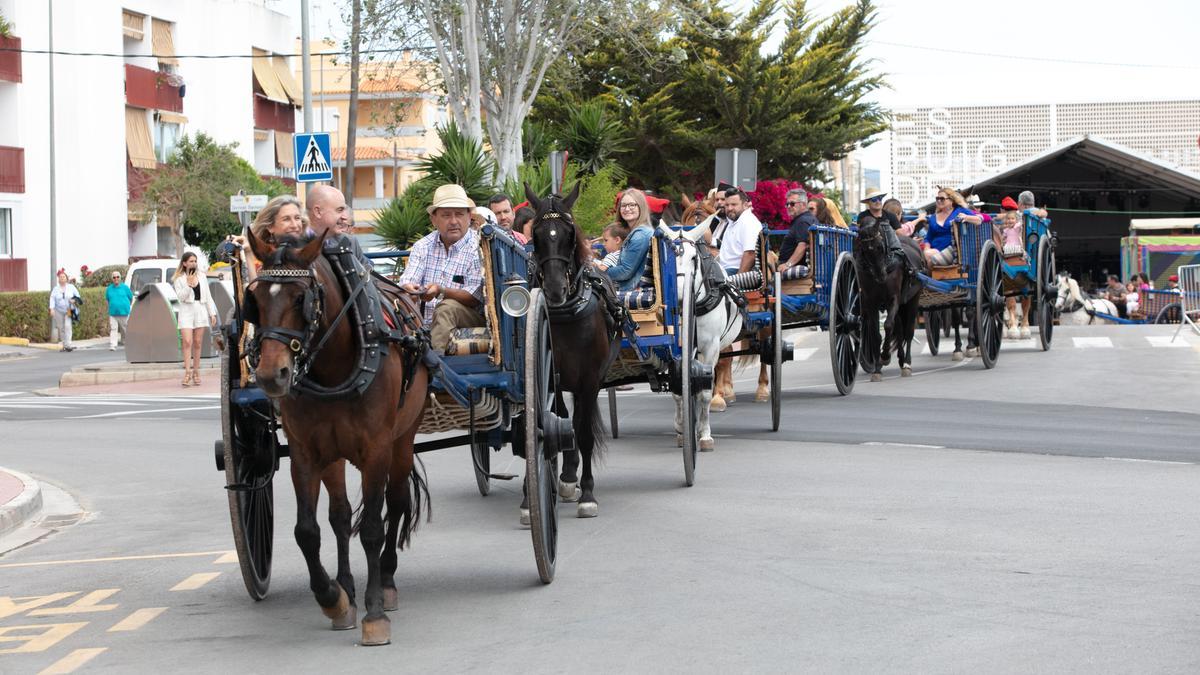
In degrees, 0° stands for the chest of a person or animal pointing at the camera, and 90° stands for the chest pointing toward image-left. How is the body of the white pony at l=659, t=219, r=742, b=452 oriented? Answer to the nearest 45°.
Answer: approximately 45°

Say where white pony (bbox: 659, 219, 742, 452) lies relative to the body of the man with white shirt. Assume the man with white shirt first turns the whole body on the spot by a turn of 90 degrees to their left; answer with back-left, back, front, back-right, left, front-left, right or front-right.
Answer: front-right

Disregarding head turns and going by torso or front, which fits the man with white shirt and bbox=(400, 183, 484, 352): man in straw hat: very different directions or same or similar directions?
same or similar directions

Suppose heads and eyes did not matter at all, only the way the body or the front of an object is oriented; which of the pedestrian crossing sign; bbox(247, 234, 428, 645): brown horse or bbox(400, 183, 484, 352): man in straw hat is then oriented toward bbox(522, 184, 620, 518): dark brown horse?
the pedestrian crossing sign

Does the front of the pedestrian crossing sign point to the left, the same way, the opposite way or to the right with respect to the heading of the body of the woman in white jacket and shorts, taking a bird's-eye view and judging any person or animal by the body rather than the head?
the same way

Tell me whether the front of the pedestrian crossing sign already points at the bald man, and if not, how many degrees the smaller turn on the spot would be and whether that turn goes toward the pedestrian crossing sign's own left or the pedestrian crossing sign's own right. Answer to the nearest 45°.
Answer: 0° — it already faces them

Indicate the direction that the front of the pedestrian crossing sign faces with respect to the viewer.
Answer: facing the viewer

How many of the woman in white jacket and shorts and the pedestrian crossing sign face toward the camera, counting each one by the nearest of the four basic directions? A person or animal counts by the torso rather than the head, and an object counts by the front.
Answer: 2

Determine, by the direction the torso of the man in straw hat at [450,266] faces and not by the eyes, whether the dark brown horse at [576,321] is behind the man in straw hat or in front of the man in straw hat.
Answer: behind

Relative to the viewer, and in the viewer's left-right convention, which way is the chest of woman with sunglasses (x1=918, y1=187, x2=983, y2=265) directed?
facing the viewer and to the left of the viewer

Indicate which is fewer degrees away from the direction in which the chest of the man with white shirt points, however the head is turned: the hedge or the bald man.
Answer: the bald man

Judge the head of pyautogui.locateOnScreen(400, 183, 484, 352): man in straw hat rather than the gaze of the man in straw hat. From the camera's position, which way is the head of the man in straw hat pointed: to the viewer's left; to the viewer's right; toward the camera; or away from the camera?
toward the camera

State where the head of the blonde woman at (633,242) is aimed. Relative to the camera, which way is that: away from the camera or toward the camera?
toward the camera

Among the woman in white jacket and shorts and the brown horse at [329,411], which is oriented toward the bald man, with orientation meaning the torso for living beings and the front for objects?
the woman in white jacket and shorts
